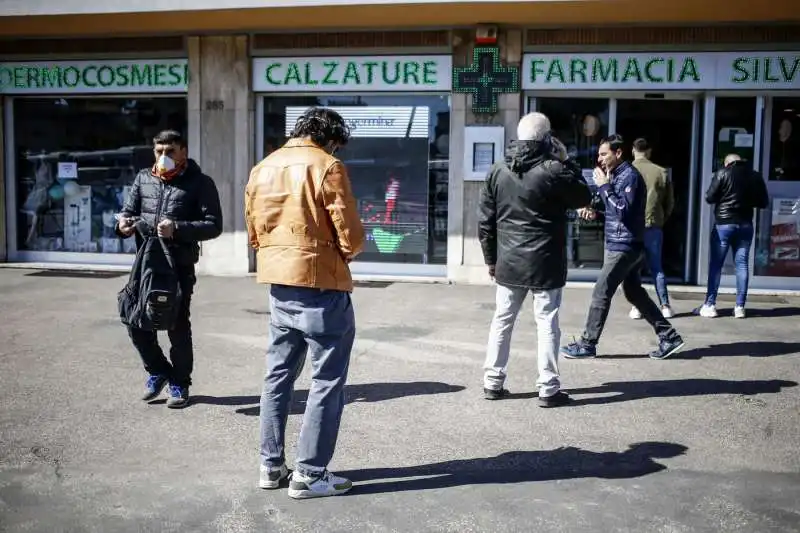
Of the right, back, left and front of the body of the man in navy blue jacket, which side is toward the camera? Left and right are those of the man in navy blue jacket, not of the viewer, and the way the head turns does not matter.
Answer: left

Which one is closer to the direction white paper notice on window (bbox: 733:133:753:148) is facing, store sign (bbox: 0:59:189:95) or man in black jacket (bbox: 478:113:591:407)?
the man in black jacket

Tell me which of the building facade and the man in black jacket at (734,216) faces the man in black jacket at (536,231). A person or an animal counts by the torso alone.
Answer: the building facade

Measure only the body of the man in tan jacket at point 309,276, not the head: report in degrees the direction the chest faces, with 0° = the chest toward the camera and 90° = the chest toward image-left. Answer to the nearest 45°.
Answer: approximately 225°

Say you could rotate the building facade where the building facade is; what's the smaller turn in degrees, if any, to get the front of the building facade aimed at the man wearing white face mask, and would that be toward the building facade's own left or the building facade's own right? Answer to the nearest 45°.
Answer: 0° — it already faces them

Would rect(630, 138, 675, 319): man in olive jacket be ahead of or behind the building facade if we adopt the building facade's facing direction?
ahead

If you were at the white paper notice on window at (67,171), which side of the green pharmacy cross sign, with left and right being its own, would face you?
right

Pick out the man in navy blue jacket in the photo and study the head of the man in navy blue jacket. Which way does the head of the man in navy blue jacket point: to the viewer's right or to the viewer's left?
to the viewer's left

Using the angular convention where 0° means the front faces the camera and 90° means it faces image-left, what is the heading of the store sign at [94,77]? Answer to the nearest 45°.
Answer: approximately 0°

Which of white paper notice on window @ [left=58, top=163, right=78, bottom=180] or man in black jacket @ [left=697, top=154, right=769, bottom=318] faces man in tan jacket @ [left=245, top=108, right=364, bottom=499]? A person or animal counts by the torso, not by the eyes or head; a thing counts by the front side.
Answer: the white paper notice on window

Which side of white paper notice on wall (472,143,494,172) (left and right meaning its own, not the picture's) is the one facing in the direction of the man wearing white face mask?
front

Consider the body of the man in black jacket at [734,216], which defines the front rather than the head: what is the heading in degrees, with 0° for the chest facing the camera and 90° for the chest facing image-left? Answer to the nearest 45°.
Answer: approximately 180°
